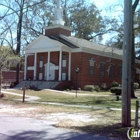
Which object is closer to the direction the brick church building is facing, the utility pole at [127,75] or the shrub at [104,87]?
the utility pole

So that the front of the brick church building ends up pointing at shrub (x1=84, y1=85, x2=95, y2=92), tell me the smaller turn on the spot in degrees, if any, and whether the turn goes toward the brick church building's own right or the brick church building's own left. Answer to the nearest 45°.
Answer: approximately 90° to the brick church building's own left

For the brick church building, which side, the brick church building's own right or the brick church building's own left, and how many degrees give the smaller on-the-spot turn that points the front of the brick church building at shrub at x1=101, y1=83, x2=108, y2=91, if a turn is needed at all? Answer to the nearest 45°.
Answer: approximately 135° to the brick church building's own left

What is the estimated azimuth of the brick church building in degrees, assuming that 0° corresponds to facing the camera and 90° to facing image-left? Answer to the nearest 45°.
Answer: approximately 45°

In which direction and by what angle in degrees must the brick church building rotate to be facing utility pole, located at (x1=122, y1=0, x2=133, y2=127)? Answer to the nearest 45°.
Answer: approximately 45° to its left
